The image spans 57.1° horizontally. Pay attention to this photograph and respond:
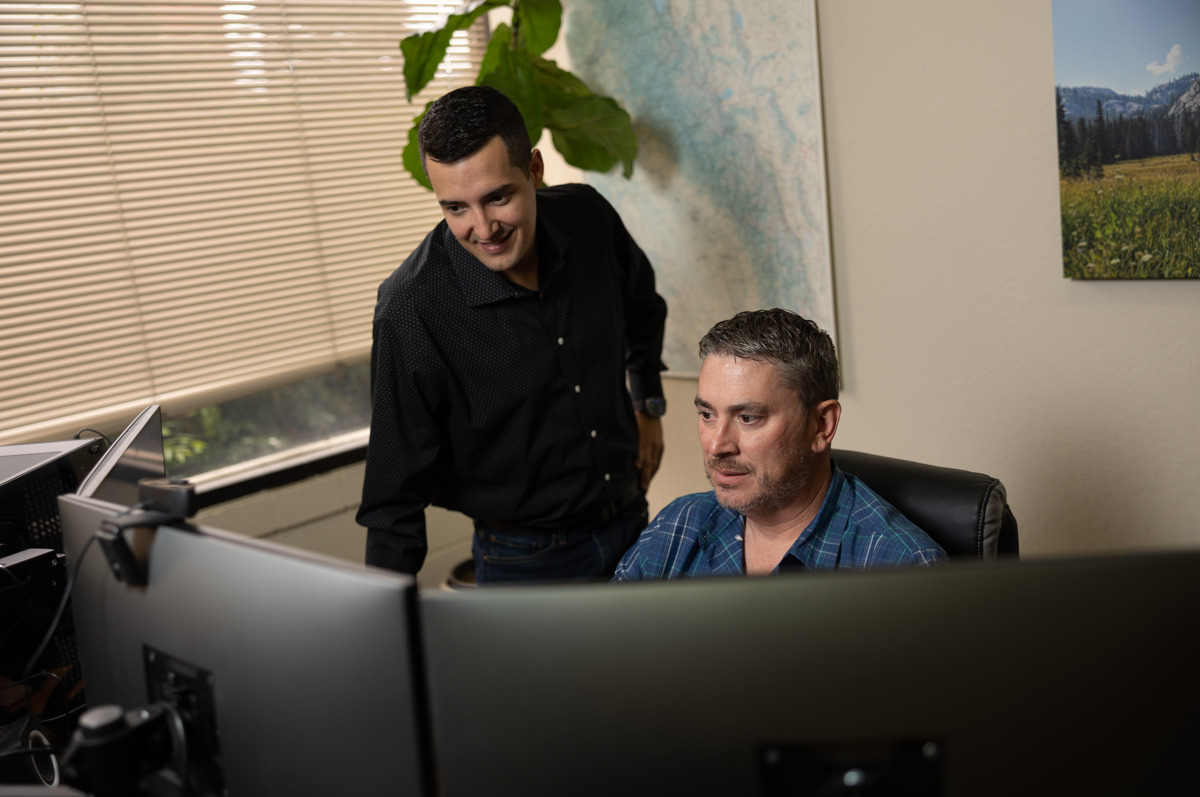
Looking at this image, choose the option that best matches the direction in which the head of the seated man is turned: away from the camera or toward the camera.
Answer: toward the camera

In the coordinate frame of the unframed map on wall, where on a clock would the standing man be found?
The standing man is roughly at 1 o'clock from the unframed map on wall.

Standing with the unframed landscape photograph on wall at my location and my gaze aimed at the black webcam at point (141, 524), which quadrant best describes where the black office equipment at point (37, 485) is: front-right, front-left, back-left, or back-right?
front-right

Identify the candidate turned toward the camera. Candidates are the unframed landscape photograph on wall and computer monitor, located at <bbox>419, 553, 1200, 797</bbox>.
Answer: the unframed landscape photograph on wall

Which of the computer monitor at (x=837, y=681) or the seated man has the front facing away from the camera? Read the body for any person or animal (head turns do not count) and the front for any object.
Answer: the computer monitor

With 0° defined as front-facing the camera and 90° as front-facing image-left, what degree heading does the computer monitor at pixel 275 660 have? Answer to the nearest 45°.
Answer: approximately 225°

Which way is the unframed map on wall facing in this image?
toward the camera

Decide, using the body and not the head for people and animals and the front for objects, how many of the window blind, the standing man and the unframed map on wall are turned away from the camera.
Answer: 0

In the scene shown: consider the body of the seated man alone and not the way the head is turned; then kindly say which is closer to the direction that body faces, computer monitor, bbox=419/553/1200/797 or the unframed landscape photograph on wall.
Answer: the computer monitor

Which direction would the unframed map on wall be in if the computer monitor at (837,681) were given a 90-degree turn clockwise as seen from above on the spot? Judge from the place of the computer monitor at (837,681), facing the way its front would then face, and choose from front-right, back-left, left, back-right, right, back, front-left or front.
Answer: left

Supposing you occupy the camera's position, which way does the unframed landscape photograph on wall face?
facing the viewer

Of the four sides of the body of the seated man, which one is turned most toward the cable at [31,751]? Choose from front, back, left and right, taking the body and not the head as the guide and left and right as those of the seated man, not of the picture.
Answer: front

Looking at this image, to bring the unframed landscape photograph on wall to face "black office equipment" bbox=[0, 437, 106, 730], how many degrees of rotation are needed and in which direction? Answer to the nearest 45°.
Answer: approximately 45° to its right

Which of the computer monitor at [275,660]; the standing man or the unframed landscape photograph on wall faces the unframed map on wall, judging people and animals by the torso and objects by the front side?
the computer monitor

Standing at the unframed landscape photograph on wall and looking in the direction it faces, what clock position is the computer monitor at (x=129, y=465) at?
The computer monitor is roughly at 1 o'clock from the unframed landscape photograph on wall.

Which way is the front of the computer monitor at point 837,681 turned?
away from the camera
